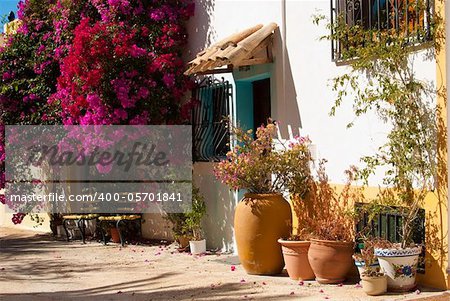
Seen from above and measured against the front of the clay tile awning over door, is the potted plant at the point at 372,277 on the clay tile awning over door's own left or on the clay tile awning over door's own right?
on the clay tile awning over door's own left

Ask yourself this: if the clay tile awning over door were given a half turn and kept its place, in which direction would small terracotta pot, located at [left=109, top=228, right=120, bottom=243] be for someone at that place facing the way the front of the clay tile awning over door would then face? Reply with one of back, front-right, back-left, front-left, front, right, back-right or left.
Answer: left

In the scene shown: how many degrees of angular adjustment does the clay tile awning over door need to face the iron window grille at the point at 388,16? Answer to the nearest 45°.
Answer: approximately 90° to its left

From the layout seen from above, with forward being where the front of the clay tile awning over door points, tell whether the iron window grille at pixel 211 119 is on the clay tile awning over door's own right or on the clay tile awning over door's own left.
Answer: on the clay tile awning over door's own right

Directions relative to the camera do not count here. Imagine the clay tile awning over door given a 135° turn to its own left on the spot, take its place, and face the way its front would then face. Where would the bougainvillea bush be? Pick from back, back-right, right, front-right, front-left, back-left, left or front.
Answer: back-left

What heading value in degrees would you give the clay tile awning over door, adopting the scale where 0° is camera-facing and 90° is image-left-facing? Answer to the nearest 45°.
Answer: approximately 45°

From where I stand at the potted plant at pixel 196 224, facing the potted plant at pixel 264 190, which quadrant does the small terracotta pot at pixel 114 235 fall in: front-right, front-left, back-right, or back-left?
back-right
